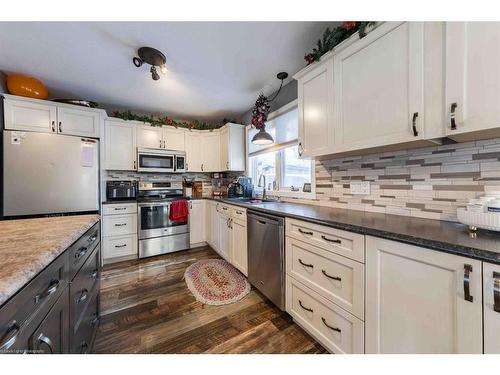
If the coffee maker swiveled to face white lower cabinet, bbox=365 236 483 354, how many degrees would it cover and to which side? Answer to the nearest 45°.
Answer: approximately 45° to its left

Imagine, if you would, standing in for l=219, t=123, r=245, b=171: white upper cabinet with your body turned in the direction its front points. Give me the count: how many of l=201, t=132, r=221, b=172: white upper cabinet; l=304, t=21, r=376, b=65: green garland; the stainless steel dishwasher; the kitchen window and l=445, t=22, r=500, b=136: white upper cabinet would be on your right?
1

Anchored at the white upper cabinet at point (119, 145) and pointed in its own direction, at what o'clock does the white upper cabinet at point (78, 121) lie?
the white upper cabinet at point (78, 121) is roughly at 2 o'clock from the white upper cabinet at point (119, 145).

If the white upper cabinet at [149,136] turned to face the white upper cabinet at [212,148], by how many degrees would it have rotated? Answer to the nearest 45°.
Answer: approximately 90° to its left

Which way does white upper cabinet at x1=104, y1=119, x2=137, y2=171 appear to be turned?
toward the camera

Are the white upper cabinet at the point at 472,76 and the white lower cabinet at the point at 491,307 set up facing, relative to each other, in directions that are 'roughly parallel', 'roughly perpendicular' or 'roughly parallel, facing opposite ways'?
roughly parallel

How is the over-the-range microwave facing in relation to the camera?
toward the camera

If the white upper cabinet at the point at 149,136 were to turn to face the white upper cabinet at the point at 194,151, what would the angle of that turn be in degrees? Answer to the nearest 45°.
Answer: approximately 90° to its left

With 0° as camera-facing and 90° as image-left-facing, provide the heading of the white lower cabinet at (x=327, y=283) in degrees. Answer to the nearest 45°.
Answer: approximately 45°

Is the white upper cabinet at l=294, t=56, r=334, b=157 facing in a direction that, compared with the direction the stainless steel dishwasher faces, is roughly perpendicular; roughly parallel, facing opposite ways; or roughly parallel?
roughly parallel

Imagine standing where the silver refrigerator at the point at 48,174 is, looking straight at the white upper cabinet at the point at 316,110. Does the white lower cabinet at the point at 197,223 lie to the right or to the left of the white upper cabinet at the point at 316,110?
left

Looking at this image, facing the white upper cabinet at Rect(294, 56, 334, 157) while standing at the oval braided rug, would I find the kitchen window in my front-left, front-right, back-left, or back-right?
front-left
